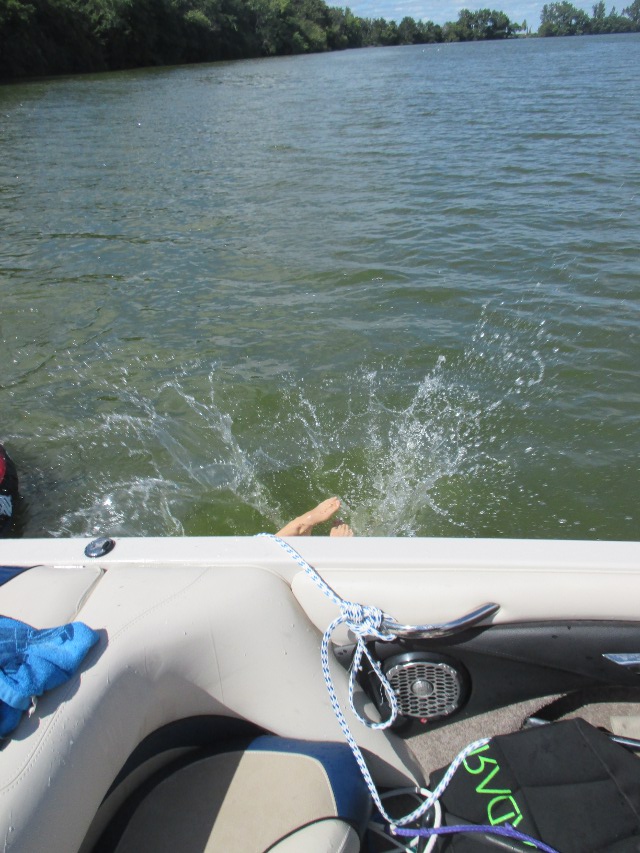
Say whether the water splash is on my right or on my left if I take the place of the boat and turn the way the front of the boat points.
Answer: on my left

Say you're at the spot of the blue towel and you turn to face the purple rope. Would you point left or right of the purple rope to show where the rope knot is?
left
